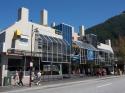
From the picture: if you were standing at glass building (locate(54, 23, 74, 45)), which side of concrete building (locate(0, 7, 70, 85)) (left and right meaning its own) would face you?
left

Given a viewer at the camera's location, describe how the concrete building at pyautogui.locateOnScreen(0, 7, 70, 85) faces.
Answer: facing the viewer and to the right of the viewer

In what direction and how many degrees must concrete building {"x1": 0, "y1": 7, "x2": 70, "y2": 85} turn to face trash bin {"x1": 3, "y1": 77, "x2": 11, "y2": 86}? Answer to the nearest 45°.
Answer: approximately 90° to its right
